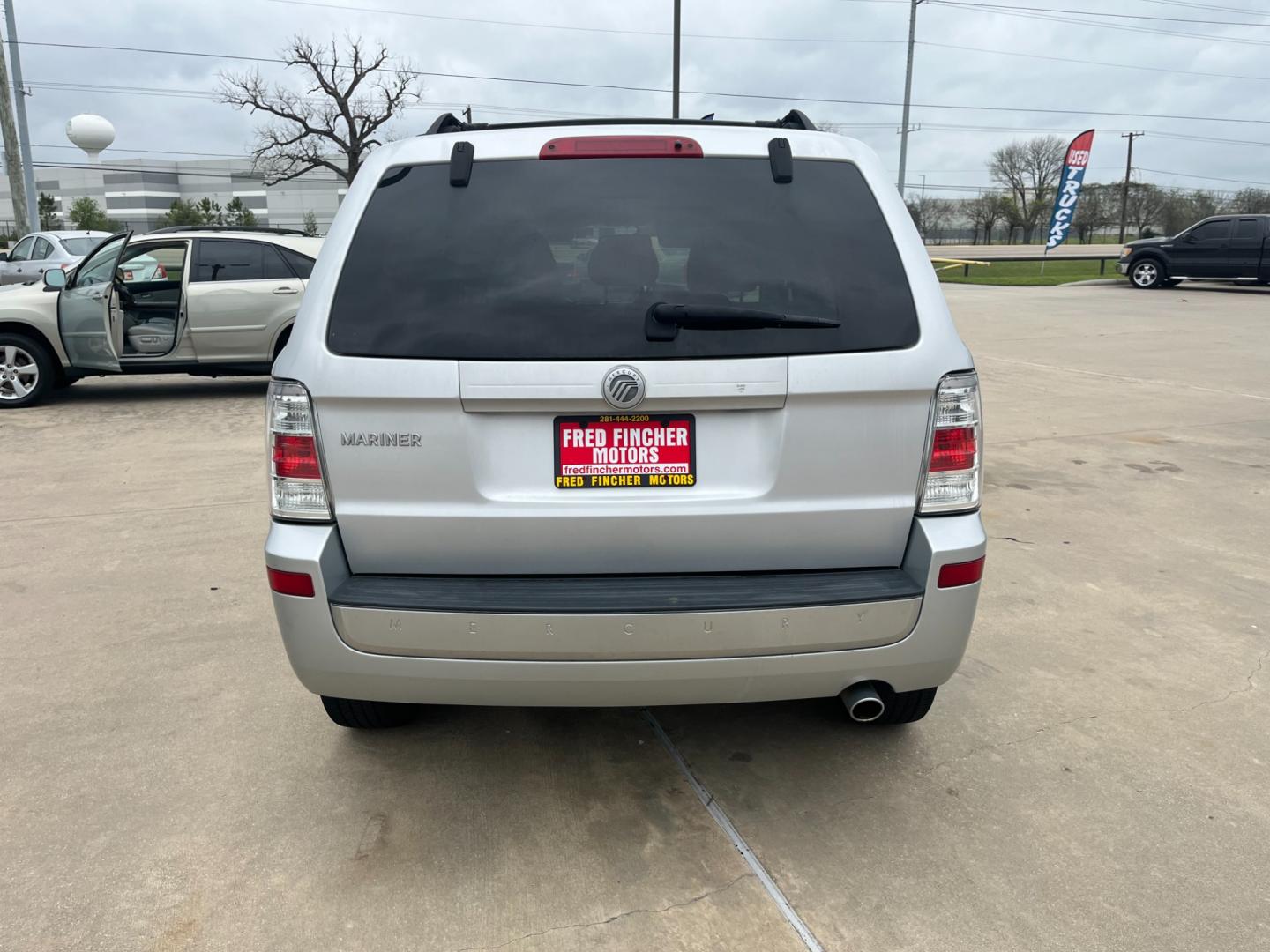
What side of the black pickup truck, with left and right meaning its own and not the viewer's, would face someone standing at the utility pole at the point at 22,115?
front

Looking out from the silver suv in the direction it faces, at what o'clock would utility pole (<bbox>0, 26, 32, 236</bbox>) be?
The utility pole is roughly at 11 o'clock from the silver suv.

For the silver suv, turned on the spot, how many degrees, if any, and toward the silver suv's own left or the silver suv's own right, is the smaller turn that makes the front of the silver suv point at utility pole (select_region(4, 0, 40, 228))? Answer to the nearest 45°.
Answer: approximately 45° to the silver suv's own left

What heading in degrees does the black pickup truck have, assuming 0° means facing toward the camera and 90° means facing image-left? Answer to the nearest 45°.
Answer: approximately 90°

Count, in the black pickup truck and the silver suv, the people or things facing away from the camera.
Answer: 1

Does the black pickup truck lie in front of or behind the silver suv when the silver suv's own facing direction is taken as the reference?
in front

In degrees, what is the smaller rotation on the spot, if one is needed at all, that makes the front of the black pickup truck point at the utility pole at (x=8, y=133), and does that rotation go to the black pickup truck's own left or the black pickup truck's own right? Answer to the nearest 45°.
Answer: approximately 45° to the black pickup truck's own left

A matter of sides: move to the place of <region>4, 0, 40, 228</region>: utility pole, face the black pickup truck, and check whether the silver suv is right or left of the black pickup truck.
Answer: right

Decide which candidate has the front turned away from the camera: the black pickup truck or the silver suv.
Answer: the silver suv

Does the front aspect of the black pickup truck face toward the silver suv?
no

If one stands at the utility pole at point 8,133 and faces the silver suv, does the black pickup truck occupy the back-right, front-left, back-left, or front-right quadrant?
front-left

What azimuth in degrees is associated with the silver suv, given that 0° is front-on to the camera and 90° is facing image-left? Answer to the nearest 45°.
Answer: approximately 180°
